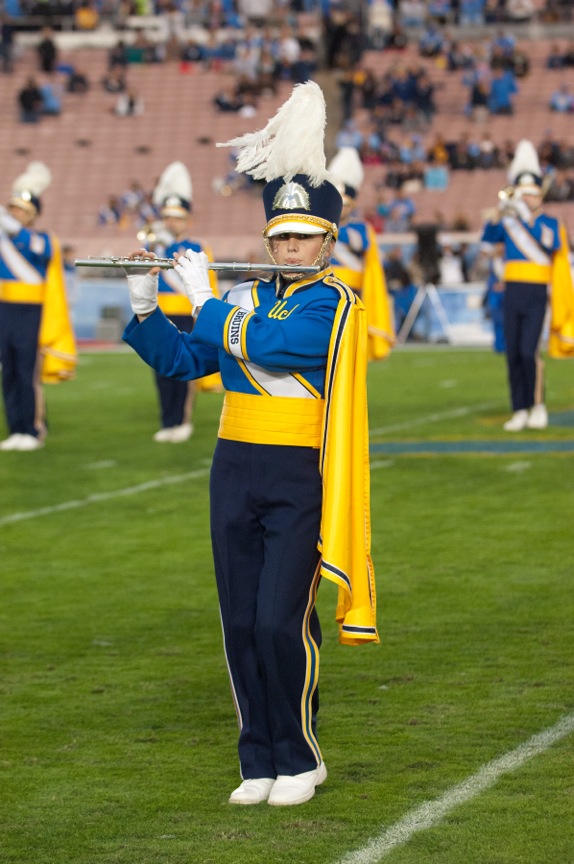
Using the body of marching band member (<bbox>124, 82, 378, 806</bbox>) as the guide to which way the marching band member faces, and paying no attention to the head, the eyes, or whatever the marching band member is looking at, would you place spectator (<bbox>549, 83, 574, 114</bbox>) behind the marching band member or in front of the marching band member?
behind

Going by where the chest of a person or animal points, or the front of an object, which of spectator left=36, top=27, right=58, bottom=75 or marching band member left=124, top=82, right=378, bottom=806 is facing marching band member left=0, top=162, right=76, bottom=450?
the spectator

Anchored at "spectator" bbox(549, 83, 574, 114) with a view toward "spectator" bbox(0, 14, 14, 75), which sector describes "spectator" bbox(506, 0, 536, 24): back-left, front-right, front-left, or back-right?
front-right

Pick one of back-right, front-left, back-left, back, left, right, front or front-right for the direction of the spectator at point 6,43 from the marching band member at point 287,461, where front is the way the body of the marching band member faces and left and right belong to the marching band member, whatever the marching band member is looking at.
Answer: back-right

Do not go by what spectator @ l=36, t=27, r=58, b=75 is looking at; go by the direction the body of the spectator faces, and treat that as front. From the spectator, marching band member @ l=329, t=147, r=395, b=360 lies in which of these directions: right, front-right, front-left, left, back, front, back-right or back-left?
front

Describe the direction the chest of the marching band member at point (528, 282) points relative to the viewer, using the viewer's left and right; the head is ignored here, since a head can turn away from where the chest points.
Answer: facing the viewer and to the left of the viewer

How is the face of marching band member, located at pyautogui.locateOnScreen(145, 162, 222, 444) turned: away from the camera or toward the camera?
toward the camera

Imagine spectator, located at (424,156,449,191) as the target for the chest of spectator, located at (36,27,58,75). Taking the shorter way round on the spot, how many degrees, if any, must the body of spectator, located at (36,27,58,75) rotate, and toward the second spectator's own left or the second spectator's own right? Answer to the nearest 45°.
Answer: approximately 45° to the second spectator's own left

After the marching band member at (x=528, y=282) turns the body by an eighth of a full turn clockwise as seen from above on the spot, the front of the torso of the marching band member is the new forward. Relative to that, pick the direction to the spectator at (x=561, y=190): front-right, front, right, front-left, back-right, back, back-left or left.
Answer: right

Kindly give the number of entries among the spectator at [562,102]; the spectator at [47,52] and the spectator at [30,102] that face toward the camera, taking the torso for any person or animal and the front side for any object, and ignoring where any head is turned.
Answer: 3

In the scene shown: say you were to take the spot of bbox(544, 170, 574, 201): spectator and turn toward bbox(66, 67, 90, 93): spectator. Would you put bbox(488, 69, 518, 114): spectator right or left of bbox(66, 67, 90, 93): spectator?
right

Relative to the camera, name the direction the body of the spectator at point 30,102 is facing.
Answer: toward the camera
